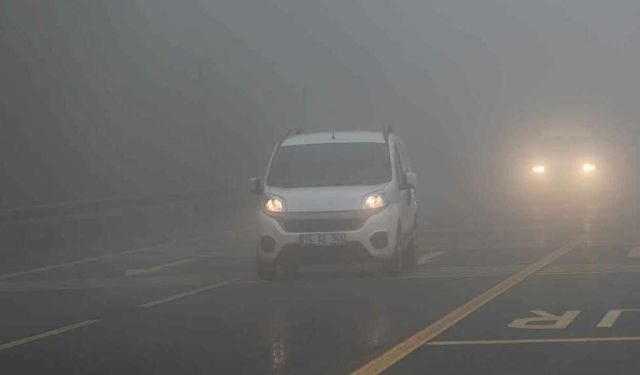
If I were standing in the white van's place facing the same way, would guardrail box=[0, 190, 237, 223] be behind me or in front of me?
behind

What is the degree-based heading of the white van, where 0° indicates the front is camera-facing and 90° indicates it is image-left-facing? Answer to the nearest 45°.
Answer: approximately 0°
